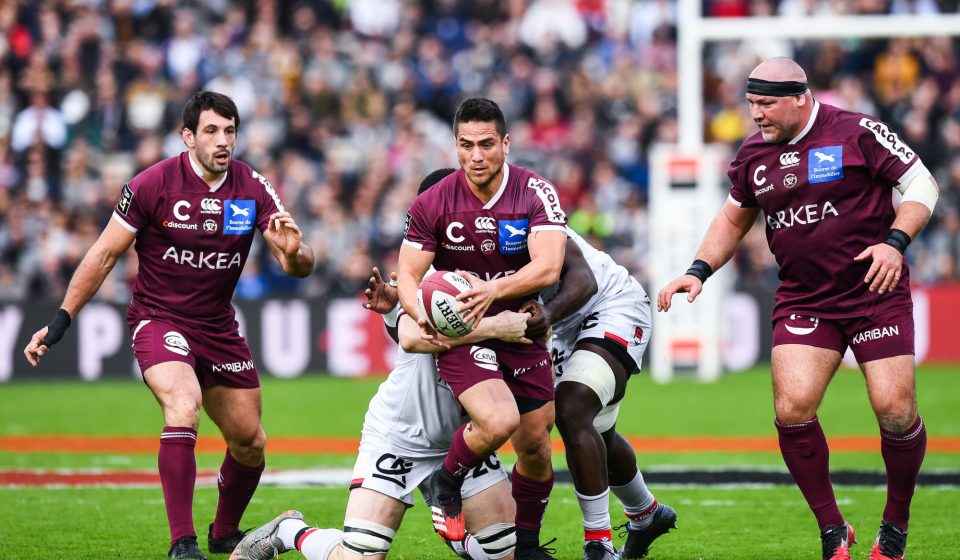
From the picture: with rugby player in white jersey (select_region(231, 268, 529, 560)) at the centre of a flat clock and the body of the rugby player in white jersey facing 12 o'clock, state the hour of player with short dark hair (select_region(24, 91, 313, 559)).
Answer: The player with short dark hair is roughly at 6 o'clock from the rugby player in white jersey.

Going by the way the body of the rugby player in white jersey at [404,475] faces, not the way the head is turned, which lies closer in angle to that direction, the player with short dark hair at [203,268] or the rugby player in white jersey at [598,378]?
the rugby player in white jersey

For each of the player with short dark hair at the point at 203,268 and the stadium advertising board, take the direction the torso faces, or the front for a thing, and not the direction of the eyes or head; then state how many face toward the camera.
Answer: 2

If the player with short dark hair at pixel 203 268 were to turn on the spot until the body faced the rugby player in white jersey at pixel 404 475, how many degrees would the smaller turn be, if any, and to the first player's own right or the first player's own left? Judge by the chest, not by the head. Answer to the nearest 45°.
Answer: approximately 45° to the first player's own left

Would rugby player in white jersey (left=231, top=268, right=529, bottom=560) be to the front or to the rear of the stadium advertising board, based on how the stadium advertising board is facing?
to the front

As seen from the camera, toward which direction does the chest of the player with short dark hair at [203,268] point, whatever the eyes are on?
toward the camera

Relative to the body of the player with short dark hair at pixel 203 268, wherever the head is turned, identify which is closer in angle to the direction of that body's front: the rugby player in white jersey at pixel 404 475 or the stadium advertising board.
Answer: the rugby player in white jersey

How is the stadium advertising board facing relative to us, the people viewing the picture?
facing the viewer

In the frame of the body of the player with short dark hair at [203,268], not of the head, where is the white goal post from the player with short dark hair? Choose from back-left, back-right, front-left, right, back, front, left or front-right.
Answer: back-left

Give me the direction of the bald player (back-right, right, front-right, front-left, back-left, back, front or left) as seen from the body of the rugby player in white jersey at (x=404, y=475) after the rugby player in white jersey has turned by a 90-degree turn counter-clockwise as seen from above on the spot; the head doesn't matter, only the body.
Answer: front-right
